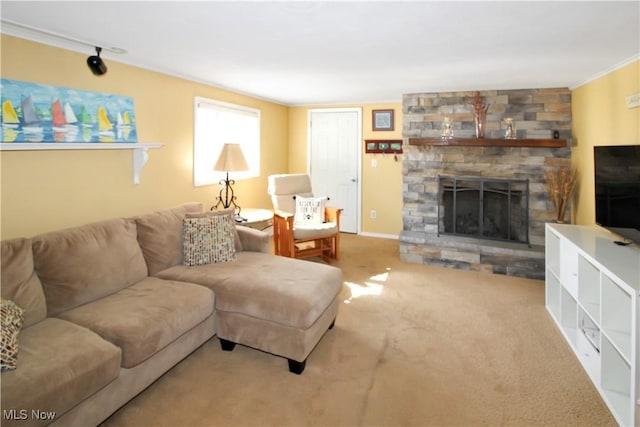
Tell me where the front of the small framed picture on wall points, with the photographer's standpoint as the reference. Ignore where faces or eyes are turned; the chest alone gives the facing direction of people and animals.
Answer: facing the viewer

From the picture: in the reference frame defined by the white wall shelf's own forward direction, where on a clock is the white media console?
The white media console is roughly at 12 o'clock from the white wall shelf.

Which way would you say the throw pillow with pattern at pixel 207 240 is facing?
toward the camera

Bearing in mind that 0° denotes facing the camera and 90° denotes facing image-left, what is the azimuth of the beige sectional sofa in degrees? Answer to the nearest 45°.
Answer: approximately 315°

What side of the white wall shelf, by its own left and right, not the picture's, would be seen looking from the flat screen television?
front

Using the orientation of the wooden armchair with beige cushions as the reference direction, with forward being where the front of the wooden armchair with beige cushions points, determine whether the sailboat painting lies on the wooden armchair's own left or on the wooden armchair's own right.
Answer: on the wooden armchair's own right

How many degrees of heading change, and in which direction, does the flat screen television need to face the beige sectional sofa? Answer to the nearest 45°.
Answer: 0° — it already faces it

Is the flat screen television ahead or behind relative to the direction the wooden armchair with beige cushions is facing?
ahead

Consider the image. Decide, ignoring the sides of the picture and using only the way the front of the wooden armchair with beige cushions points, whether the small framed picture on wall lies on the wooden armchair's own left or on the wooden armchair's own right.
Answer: on the wooden armchair's own left

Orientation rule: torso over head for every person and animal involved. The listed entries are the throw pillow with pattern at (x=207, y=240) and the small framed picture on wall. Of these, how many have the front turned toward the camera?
2

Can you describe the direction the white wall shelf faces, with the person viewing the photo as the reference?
facing the viewer and to the right of the viewer

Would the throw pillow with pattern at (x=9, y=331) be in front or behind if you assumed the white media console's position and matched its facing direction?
in front

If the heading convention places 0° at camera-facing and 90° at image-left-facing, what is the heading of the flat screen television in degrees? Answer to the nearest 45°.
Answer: approximately 45°

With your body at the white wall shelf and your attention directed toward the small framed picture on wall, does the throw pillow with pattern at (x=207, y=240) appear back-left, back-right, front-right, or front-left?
front-right
